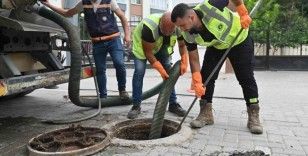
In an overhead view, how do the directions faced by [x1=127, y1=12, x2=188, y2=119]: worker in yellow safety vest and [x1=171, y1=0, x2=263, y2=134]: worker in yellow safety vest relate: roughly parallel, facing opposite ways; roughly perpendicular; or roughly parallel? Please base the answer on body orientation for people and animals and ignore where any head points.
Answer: roughly perpendicular

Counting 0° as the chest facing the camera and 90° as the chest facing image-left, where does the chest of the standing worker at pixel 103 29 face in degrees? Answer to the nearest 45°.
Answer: approximately 0°

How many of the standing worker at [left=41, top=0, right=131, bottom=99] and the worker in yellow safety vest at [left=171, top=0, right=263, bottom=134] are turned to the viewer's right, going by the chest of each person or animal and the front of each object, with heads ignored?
0

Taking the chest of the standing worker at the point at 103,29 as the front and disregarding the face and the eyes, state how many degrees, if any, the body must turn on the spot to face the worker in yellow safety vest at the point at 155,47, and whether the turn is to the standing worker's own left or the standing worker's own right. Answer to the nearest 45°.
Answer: approximately 45° to the standing worker's own left

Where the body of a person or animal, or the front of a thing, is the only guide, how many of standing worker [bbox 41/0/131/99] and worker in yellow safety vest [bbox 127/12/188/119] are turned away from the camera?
0
